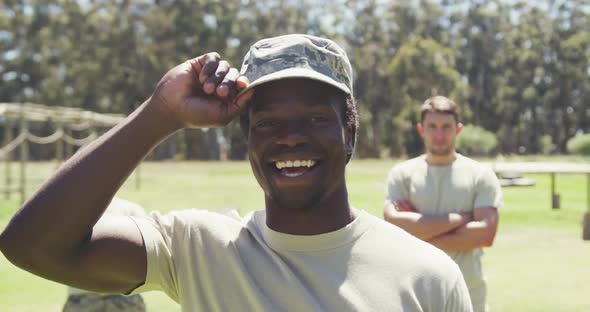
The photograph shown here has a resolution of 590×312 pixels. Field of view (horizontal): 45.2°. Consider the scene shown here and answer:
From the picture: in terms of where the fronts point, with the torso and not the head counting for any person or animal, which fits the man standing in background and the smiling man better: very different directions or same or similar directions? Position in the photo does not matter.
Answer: same or similar directions

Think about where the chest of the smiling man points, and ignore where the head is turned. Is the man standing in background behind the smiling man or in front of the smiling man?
behind

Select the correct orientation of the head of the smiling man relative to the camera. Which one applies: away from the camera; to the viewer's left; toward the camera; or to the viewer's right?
toward the camera

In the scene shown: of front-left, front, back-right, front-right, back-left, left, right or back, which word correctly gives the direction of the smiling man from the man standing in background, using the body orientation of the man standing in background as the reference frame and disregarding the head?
front

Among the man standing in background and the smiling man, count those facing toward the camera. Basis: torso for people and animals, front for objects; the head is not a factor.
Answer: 2

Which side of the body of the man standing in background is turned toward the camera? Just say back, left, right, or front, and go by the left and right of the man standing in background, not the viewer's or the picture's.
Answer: front

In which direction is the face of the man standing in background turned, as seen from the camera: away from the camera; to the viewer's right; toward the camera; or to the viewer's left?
toward the camera
